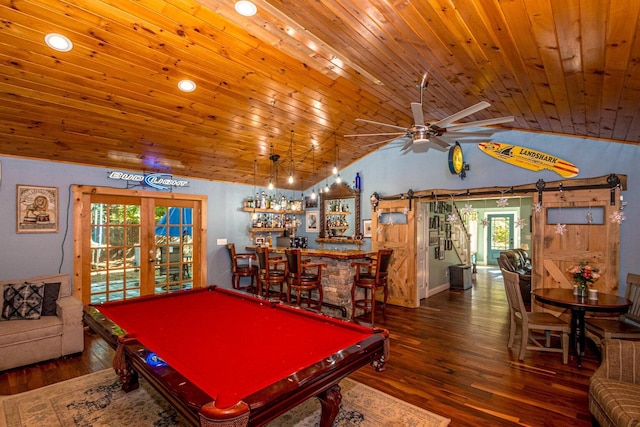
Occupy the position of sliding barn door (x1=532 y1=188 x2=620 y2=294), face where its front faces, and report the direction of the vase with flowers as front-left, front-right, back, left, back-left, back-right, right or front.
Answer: front-left

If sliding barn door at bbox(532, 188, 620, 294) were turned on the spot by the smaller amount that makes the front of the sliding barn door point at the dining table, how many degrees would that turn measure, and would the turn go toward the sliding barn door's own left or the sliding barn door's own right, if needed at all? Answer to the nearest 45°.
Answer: approximately 45° to the sliding barn door's own left

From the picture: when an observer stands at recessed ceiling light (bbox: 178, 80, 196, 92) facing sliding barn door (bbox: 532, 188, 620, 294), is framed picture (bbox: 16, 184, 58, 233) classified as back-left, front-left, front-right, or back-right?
back-left

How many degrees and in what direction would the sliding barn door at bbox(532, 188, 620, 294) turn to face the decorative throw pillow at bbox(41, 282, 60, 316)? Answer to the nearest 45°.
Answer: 0° — it already faces it

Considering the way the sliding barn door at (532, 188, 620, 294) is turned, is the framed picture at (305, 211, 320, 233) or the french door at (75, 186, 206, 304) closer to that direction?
the french door

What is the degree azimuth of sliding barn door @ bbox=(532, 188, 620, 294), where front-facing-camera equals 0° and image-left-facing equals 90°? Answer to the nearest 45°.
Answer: approximately 45°

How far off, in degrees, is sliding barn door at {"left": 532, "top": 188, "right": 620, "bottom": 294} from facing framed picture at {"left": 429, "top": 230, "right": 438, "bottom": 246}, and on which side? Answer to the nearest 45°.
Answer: approximately 90° to its right

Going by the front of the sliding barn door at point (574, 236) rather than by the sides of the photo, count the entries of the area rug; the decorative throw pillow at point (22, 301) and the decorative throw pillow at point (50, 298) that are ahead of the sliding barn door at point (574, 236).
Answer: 3
